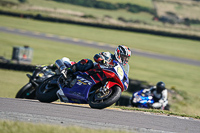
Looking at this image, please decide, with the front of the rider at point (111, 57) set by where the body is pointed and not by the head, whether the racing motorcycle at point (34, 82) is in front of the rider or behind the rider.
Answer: behind

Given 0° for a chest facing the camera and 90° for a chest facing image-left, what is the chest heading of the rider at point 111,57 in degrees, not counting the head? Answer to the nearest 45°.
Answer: approximately 315°
